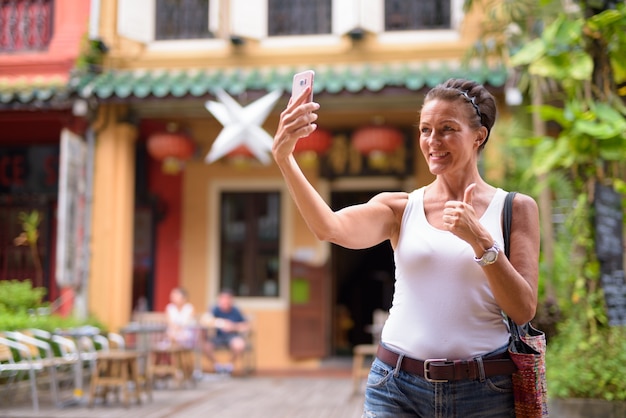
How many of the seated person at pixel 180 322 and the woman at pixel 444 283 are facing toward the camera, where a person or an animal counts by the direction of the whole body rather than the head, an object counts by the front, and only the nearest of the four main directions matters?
2

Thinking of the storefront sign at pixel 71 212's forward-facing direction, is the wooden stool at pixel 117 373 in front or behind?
in front

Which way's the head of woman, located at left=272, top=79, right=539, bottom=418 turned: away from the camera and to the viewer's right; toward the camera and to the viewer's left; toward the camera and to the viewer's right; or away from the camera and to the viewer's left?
toward the camera and to the viewer's left

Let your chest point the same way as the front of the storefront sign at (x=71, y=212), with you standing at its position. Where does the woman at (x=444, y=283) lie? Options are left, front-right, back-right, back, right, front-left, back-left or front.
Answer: front-right

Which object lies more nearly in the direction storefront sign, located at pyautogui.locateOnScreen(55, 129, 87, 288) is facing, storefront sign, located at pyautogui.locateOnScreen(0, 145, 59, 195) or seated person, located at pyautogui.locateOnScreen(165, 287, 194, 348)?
the seated person

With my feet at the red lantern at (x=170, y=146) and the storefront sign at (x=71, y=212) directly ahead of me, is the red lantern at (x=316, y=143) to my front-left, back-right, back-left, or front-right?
back-left

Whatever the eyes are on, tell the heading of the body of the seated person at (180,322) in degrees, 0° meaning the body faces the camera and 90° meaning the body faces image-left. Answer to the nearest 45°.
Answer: approximately 0°

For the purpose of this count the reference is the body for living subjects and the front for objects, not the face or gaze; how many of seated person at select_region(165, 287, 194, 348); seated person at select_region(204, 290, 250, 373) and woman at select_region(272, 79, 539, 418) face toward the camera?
3

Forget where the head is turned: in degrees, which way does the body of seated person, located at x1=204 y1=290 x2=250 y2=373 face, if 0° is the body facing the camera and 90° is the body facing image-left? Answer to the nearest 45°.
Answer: approximately 0°

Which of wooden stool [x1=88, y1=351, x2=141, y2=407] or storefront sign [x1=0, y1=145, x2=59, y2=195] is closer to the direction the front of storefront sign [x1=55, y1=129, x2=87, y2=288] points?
the wooden stool
